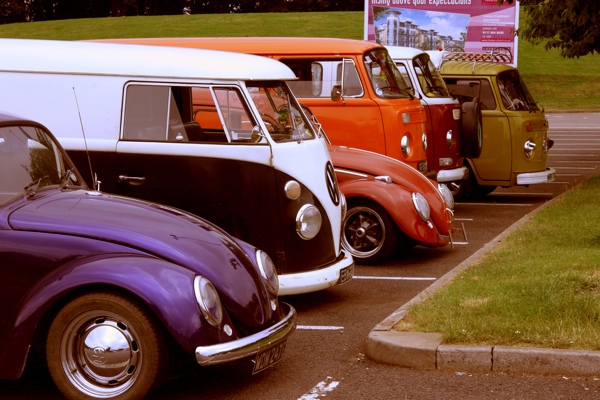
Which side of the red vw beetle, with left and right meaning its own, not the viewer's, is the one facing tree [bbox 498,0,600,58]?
left

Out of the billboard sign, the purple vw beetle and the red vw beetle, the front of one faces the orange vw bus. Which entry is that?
the billboard sign

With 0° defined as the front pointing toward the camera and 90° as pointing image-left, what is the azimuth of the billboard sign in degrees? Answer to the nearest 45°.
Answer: approximately 0°

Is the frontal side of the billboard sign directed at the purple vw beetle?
yes

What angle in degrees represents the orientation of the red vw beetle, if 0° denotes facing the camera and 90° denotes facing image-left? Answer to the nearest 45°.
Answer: approximately 315°

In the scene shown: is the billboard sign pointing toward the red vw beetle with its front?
yes

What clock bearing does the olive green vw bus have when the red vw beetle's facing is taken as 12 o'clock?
The olive green vw bus is roughly at 8 o'clock from the red vw beetle.

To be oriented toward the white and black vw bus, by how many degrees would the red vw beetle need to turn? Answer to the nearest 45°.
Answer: approximately 90° to its right

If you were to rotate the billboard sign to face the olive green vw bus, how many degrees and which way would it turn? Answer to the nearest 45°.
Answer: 0° — it already faces it
